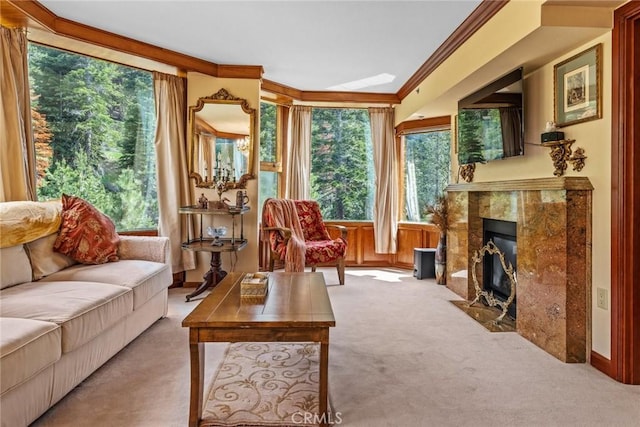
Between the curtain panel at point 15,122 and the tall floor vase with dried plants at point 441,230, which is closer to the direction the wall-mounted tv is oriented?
the curtain panel

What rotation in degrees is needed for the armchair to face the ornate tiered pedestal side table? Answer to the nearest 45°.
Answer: approximately 135° to its right

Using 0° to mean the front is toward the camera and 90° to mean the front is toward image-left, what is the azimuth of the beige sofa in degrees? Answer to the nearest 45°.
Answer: approximately 315°

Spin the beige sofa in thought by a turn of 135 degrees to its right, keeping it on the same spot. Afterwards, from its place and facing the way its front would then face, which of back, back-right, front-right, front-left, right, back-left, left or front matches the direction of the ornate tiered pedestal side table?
back-right

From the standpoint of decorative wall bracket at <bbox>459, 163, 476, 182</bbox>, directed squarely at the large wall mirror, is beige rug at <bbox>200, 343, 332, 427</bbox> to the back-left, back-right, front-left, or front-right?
front-left

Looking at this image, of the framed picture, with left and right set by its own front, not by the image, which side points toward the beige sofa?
front

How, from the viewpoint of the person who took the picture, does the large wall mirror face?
facing the viewer

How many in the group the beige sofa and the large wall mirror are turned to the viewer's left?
0

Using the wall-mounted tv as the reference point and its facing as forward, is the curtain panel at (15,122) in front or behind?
in front

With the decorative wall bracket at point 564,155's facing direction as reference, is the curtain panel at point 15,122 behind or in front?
in front

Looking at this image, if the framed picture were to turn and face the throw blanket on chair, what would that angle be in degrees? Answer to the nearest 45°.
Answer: approximately 45° to its right

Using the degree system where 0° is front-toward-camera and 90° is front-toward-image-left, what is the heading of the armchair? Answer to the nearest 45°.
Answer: approximately 315°

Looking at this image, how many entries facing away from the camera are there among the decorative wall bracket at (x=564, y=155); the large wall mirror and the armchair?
0

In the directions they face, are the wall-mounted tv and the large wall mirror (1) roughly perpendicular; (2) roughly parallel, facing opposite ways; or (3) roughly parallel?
roughly perpendicular

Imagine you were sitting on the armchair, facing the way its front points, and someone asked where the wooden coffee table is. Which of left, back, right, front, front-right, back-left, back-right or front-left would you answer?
front-right
